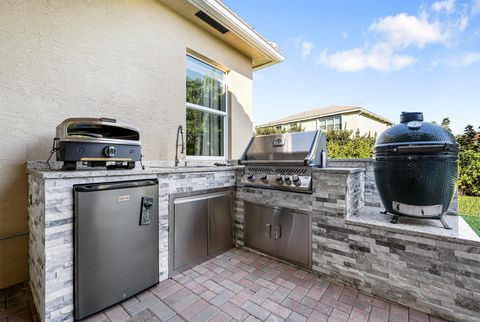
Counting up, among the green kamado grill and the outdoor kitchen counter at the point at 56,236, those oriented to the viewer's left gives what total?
0

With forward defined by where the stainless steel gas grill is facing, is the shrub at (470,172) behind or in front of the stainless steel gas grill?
behind

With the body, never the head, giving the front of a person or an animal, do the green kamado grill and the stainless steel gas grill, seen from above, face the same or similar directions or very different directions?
same or similar directions

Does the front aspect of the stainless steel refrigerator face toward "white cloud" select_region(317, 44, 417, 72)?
no

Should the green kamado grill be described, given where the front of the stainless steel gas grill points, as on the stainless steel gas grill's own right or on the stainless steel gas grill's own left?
on the stainless steel gas grill's own left

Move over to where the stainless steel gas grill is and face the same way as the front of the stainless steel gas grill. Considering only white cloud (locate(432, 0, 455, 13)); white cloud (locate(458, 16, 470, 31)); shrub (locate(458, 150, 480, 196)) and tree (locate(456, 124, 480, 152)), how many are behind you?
4

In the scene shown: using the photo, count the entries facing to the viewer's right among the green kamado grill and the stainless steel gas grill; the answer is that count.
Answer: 0

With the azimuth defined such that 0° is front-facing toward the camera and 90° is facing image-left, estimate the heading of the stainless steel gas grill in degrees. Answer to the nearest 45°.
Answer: approximately 45°

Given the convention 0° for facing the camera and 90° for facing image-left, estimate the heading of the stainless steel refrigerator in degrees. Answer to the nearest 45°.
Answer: approximately 315°

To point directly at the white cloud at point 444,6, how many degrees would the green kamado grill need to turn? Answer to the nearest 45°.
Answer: approximately 180°

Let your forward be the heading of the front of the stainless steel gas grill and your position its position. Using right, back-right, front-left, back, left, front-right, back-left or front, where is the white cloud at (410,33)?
back

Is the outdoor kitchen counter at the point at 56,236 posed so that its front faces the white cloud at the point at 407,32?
no

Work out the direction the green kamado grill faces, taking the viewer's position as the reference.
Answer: facing the viewer

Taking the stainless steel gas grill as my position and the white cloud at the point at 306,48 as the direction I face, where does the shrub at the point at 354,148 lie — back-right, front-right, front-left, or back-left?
front-right
